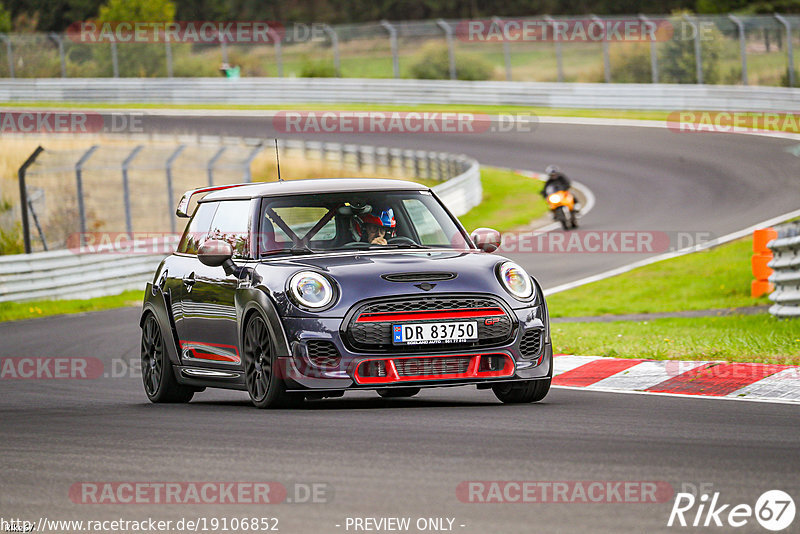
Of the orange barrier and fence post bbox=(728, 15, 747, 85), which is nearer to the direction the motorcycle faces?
the orange barrier

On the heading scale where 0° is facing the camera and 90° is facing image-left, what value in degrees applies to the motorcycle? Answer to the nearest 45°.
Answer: approximately 0°

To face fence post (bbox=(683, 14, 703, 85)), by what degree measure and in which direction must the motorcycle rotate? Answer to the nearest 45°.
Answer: approximately 180°

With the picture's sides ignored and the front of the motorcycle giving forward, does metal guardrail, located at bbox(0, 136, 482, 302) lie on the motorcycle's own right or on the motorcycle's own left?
on the motorcycle's own right

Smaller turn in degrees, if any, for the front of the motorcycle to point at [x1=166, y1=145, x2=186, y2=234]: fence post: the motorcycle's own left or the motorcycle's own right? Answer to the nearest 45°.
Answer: approximately 45° to the motorcycle's own right

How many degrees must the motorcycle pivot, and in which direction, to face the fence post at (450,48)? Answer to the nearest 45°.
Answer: approximately 180°

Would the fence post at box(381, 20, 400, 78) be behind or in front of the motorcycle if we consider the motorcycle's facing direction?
behind

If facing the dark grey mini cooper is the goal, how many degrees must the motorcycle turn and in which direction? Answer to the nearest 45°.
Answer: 0° — it already faces it

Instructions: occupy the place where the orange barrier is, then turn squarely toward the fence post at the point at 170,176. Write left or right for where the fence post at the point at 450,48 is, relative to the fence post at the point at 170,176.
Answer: right

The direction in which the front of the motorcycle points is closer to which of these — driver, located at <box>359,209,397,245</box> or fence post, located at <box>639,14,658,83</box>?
the driver

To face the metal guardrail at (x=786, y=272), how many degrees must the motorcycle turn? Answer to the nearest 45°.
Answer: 0° — it already faces it

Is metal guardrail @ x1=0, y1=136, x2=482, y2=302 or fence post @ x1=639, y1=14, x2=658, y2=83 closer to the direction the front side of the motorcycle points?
the metal guardrail

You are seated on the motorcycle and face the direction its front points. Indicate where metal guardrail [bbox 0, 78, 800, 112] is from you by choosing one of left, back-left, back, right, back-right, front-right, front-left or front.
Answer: back

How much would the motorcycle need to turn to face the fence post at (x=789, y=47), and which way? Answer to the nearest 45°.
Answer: approximately 135° to its left

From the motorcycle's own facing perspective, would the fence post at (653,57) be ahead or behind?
behind
